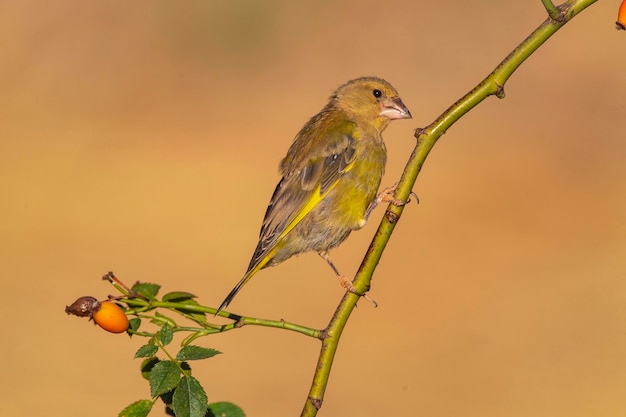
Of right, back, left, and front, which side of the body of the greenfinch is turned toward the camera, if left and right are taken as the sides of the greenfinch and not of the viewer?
right
